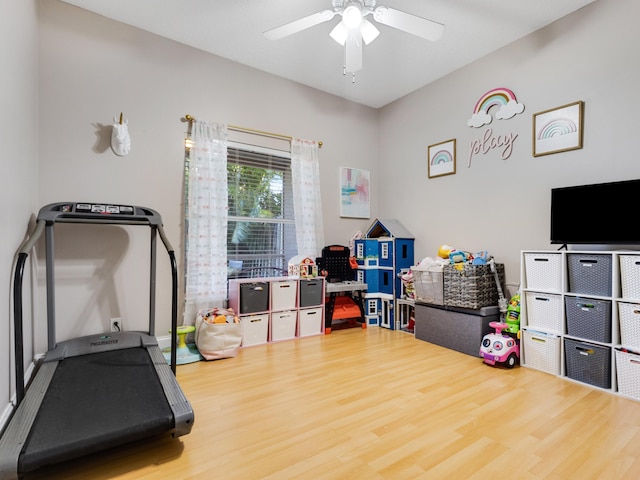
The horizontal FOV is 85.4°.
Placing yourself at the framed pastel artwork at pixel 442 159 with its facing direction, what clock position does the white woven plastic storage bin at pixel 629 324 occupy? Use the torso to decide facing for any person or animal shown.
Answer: The white woven plastic storage bin is roughly at 9 o'clock from the framed pastel artwork.

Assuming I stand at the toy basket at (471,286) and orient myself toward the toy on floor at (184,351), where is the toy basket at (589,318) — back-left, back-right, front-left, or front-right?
back-left

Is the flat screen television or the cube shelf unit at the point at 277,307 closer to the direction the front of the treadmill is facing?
the cube shelf unit

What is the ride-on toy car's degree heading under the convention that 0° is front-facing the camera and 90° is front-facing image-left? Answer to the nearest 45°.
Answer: approximately 45°

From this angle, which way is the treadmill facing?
away from the camera

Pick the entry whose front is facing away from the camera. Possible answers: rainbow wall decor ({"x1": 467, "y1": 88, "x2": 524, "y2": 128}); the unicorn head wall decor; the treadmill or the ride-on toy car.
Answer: the treadmill

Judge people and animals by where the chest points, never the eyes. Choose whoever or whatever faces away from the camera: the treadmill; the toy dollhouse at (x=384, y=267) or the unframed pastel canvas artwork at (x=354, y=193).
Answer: the treadmill

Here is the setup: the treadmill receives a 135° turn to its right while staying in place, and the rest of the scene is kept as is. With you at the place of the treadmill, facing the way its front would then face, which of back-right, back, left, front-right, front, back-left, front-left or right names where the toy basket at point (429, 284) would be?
front-left

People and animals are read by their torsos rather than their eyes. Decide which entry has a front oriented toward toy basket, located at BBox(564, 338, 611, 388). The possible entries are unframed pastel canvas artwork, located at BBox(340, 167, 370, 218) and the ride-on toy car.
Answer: the unframed pastel canvas artwork
